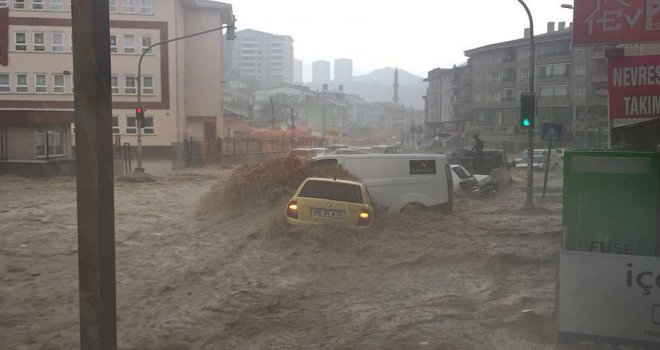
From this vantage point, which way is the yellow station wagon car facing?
away from the camera

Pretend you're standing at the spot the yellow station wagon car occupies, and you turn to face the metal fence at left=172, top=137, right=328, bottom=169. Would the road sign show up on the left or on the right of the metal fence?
right

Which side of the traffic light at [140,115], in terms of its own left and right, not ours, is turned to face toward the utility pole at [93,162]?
front

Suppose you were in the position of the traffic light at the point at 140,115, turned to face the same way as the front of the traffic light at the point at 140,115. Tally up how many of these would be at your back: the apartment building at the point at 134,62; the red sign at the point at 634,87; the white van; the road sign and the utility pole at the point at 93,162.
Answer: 1

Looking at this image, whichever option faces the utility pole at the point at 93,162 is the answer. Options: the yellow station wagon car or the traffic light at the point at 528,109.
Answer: the traffic light

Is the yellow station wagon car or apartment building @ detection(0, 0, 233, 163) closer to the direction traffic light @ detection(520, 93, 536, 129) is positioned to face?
the yellow station wagon car

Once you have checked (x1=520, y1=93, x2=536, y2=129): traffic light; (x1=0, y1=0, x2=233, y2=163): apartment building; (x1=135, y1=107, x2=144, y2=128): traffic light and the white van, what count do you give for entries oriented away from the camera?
0

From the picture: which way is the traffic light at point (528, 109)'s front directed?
toward the camera

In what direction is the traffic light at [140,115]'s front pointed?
toward the camera

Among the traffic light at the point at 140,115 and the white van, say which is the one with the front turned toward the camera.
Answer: the traffic light

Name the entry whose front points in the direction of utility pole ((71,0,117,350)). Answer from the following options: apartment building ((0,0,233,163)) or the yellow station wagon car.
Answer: the apartment building

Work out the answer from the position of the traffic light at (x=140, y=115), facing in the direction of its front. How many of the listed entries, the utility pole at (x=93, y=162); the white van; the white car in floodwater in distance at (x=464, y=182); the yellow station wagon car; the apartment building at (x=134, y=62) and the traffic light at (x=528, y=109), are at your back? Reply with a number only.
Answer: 1

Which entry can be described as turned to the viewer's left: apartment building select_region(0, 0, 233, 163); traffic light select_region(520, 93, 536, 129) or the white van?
the white van

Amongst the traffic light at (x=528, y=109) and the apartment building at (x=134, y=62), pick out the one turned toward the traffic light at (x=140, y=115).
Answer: the apartment building

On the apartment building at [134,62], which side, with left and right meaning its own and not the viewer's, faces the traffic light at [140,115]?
front

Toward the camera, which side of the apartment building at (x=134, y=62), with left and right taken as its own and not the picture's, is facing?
front

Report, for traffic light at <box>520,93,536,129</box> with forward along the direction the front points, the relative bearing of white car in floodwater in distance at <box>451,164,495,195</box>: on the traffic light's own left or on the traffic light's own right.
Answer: on the traffic light's own right

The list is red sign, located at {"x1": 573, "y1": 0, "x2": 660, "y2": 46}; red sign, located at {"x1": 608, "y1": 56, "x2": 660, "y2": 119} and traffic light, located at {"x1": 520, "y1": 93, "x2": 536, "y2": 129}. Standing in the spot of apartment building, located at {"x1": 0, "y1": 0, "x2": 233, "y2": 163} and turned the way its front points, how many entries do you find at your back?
0

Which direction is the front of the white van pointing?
to the viewer's left

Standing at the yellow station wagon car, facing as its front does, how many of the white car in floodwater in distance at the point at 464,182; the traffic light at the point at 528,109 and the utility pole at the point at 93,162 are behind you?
1
